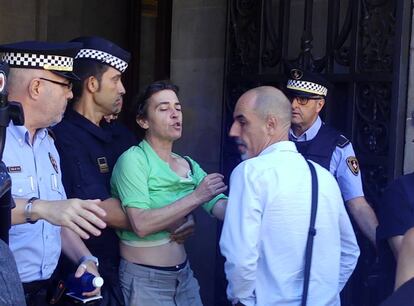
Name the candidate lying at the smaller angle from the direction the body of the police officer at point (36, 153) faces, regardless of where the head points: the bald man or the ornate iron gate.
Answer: the bald man

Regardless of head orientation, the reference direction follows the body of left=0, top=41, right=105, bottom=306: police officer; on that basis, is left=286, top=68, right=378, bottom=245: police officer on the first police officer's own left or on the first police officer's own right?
on the first police officer's own left

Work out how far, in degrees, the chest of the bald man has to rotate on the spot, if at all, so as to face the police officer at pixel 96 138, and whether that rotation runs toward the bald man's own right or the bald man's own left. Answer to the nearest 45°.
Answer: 0° — they already face them

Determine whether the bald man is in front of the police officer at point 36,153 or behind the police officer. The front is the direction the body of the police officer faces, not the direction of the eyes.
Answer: in front

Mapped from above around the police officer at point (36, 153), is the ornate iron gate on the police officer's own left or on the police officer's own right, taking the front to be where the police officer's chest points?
on the police officer's own left

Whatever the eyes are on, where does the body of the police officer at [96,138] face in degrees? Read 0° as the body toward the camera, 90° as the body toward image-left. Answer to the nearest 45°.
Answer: approximately 315°

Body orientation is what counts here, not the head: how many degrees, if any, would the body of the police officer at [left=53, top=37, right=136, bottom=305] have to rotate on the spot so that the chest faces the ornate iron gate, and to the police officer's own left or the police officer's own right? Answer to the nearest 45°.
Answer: approximately 90° to the police officer's own left

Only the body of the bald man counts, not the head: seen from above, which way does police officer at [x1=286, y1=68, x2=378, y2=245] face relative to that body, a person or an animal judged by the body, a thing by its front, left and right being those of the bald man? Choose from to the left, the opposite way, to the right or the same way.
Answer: to the left

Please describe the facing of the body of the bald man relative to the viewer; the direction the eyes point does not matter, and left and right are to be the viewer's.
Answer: facing away from the viewer and to the left of the viewer

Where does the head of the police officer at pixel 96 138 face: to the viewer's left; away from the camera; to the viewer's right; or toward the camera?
to the viewer's right

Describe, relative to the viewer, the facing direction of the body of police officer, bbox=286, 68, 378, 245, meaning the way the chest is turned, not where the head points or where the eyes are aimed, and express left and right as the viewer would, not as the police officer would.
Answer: facing the viewer and to the left of the viewer

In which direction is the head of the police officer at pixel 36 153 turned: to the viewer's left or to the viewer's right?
to the viewer's right

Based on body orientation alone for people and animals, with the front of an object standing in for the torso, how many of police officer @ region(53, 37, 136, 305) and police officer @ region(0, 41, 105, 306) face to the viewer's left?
0

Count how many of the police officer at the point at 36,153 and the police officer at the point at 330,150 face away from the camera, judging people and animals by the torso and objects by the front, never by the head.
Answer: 0

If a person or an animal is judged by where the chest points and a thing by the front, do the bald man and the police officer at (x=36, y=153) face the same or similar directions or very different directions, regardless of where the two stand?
very different directions

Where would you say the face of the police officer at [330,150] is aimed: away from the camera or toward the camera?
toward the camera
